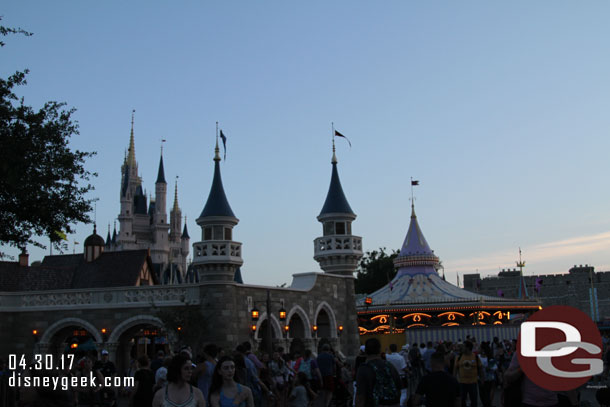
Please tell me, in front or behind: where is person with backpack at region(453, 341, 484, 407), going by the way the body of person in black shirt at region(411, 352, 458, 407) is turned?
in front

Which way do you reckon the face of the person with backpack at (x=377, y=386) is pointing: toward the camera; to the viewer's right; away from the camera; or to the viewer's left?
away from the camera

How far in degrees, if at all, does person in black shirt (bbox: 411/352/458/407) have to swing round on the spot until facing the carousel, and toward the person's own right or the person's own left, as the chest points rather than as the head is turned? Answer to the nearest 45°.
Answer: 0° — they already face it

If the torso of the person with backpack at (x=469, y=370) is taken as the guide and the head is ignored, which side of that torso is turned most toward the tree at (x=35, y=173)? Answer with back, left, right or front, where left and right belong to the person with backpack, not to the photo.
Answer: left

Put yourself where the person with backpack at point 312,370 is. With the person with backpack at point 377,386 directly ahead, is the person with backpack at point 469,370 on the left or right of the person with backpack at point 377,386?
left

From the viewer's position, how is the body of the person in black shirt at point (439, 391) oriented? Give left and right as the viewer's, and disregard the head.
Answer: facing away from the viewer
